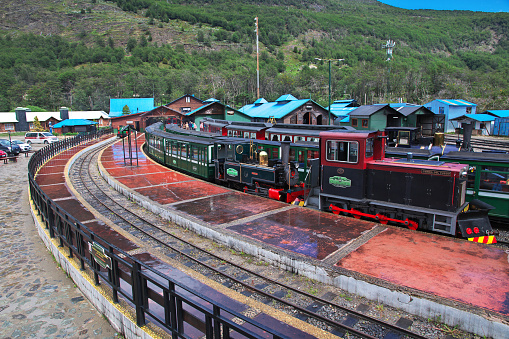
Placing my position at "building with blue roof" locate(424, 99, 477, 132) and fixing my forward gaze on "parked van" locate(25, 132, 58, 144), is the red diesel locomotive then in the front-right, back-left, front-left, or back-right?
front-left

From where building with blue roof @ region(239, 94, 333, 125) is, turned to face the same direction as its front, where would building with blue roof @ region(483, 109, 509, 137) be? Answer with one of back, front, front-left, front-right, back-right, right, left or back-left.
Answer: front-left

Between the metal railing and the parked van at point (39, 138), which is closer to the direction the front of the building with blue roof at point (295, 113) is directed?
the metal railing

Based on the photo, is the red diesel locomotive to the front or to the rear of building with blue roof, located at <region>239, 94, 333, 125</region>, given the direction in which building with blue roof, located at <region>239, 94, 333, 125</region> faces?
to the front

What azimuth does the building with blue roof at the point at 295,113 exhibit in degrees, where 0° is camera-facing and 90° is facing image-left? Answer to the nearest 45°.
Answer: approximately 315°

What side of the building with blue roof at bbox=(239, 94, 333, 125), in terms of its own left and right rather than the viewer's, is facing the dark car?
right

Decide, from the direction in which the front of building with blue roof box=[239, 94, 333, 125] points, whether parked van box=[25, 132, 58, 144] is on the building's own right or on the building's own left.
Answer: on the building's own right

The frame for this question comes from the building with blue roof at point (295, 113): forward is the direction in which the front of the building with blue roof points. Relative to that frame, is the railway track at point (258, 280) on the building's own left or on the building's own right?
on the building's own right

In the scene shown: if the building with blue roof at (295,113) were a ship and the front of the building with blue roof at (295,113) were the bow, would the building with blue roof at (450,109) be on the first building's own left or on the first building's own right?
on the first building's own left

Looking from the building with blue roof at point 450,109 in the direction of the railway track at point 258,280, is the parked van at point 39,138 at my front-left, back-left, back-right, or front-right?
front-right

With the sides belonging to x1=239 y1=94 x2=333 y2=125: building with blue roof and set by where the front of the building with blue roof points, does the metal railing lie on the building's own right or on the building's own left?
on the building's own right

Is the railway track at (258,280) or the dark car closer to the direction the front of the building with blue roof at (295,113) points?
the railway track

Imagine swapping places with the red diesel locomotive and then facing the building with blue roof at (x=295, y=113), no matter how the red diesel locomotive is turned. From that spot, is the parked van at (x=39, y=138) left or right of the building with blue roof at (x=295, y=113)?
left

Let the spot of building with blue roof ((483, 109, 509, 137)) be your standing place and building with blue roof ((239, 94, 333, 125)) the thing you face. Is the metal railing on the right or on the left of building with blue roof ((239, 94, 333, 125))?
left
